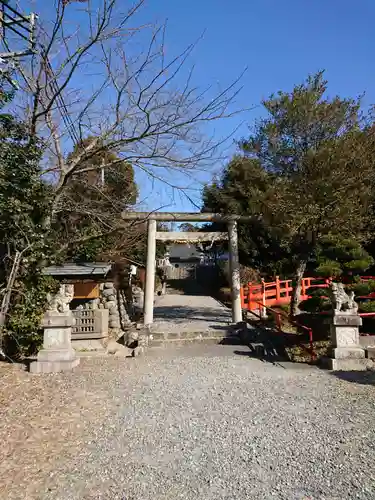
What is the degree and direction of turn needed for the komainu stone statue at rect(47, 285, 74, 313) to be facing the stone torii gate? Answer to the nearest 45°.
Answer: approximately 45° to its left

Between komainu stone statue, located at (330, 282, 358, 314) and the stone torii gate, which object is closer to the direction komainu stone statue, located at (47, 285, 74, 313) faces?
the komainu stone statue

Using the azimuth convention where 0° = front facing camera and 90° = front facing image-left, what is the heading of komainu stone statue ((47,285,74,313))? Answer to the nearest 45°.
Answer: approximately 270°

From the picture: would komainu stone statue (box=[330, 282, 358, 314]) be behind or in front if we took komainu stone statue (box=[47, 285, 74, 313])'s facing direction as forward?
in front
